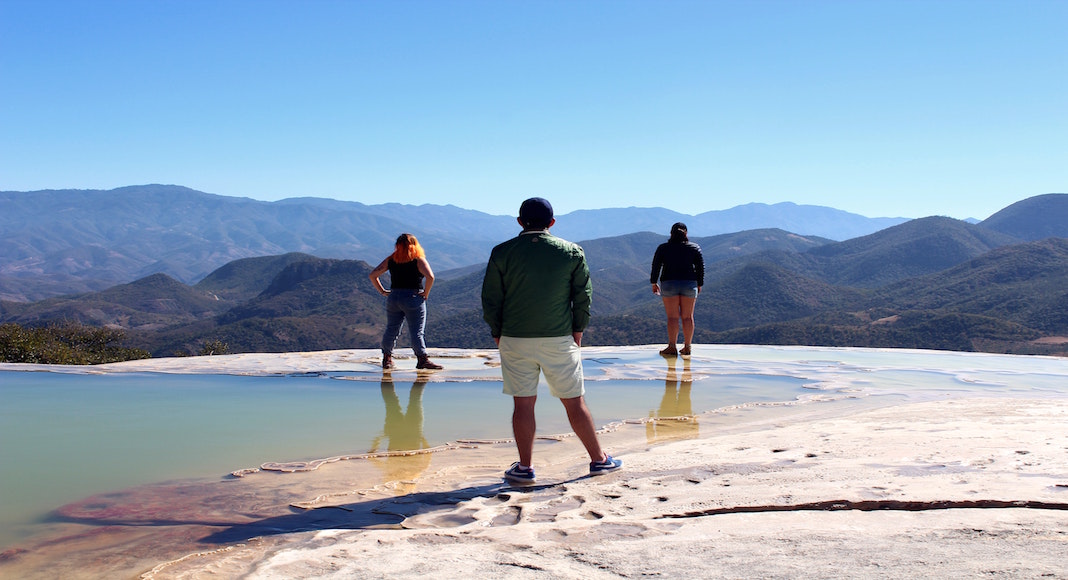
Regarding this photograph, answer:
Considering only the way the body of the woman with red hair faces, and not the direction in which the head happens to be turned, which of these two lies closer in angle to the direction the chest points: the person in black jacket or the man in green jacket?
the person in black jacket

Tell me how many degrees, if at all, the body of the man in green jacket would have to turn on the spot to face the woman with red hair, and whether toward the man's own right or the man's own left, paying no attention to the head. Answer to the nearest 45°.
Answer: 0° — they already face them

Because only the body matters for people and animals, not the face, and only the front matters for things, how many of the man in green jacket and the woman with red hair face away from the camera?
2

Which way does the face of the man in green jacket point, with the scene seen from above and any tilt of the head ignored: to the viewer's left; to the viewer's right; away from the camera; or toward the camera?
away from the camera

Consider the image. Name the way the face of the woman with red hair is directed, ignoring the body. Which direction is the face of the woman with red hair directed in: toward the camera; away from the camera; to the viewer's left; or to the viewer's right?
away from the camera

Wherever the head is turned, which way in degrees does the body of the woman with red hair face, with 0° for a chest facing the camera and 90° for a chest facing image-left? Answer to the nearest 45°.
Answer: approximately 180°

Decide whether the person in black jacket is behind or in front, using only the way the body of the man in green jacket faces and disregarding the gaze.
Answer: in front

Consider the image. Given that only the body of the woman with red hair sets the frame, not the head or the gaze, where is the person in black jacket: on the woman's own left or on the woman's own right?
on the woman's own right

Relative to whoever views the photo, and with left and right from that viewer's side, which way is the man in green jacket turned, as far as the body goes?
facing away from the viewer
